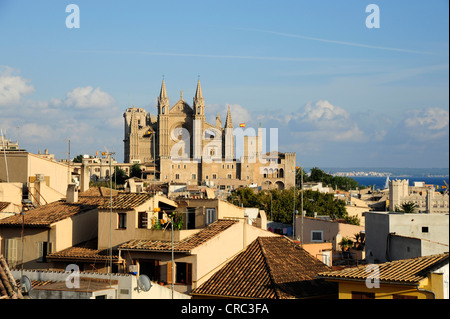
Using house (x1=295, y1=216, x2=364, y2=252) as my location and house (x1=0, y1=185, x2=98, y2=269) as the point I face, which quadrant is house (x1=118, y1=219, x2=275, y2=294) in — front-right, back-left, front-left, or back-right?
front-left

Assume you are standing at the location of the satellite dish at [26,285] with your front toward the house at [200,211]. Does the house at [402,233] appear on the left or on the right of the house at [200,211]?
right

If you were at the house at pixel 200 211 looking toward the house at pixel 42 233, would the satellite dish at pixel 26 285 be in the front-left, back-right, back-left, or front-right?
front-left

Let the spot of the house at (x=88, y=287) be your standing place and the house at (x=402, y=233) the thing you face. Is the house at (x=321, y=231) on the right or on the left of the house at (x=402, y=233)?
left

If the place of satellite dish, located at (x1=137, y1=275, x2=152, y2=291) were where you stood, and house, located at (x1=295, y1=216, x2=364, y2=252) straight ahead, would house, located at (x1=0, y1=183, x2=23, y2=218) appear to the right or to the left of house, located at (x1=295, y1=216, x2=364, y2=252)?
left

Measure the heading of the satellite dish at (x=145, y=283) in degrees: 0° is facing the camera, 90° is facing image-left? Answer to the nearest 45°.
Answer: approximately 315°

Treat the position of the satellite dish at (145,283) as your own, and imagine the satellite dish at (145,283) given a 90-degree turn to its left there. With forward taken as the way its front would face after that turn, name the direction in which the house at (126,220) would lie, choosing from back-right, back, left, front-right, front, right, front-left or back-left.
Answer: front-left

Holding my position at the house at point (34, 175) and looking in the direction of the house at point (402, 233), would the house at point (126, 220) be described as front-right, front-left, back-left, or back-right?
front-right

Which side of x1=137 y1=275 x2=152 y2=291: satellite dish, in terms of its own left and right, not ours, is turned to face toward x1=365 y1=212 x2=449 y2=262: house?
left

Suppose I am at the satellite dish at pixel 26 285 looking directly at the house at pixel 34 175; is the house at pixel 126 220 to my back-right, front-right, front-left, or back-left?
front-right

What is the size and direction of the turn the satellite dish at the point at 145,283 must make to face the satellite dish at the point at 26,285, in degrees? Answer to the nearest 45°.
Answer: approximately 135° to its right
